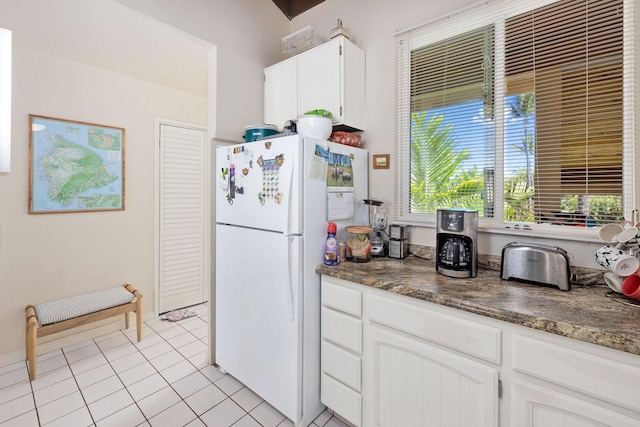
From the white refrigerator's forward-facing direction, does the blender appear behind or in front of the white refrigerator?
behind

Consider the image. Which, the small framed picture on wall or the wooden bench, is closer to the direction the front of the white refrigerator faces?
the wooden bench

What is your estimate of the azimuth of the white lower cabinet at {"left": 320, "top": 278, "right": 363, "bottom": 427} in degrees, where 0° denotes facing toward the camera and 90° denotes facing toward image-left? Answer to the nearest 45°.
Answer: approximately 45°

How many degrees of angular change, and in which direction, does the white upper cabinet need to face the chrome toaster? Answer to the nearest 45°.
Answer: approximately 90° to its left

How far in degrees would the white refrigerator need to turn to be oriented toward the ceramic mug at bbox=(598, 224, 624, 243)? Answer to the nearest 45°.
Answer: approximately 135° to its left

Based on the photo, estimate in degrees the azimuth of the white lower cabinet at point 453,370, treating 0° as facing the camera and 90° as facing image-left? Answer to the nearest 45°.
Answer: approximately 45°

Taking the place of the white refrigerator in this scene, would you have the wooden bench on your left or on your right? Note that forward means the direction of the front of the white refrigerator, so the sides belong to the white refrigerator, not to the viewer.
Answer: on your right

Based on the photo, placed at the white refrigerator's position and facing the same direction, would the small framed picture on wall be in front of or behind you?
behind

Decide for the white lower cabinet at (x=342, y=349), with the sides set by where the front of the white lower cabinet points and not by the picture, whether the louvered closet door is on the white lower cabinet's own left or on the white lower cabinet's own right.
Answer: on the white lower cabinet's own right

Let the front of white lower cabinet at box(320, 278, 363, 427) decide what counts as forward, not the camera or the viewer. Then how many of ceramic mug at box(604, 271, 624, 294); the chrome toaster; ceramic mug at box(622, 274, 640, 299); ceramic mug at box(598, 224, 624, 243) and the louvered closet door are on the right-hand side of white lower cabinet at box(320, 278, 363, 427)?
1

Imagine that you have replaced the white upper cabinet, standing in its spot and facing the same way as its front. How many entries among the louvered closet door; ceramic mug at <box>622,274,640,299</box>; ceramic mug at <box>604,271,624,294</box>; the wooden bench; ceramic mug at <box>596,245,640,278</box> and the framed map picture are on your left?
3

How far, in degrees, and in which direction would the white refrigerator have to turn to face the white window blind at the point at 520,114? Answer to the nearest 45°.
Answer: approximately 135° to its left
